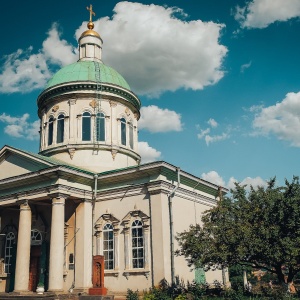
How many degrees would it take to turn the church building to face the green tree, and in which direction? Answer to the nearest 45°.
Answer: approximately 90° to its left

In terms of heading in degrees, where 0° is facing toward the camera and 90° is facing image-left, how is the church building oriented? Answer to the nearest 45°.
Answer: approximately 45°
